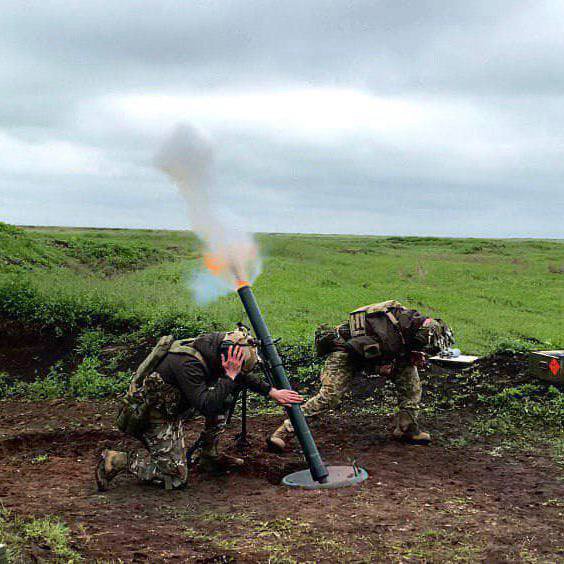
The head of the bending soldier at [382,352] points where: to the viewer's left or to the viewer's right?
to the viewer's right

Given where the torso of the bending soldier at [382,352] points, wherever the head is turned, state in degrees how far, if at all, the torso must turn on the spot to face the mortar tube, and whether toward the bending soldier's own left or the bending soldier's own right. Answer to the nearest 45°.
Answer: approximately 135° to the bending soldier's own right

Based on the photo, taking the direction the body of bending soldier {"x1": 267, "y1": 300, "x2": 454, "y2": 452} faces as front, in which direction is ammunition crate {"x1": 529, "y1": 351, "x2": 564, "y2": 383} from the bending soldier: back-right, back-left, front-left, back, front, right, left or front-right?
front-left

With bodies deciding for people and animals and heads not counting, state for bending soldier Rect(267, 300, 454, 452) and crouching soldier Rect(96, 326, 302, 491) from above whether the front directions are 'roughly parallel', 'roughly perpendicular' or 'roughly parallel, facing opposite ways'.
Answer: roughly parallel

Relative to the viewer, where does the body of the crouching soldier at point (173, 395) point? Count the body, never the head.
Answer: to the viewer's right

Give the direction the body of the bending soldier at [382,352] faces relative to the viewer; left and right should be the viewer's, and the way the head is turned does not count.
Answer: facing to the right of the viewer

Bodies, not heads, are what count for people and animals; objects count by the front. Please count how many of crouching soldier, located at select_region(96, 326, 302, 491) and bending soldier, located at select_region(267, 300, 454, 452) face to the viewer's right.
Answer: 2

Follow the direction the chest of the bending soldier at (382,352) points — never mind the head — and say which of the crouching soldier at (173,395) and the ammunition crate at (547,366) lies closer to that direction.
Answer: the ammunition crate

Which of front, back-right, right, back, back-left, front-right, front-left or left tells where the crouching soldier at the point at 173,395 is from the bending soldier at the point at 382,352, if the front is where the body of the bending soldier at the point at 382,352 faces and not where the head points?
back-right

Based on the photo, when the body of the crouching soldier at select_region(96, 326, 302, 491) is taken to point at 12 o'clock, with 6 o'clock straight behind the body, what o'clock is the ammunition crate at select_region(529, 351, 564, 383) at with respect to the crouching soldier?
The ammunition crate is roughly at 11 o'clock from the crouching soldier.
